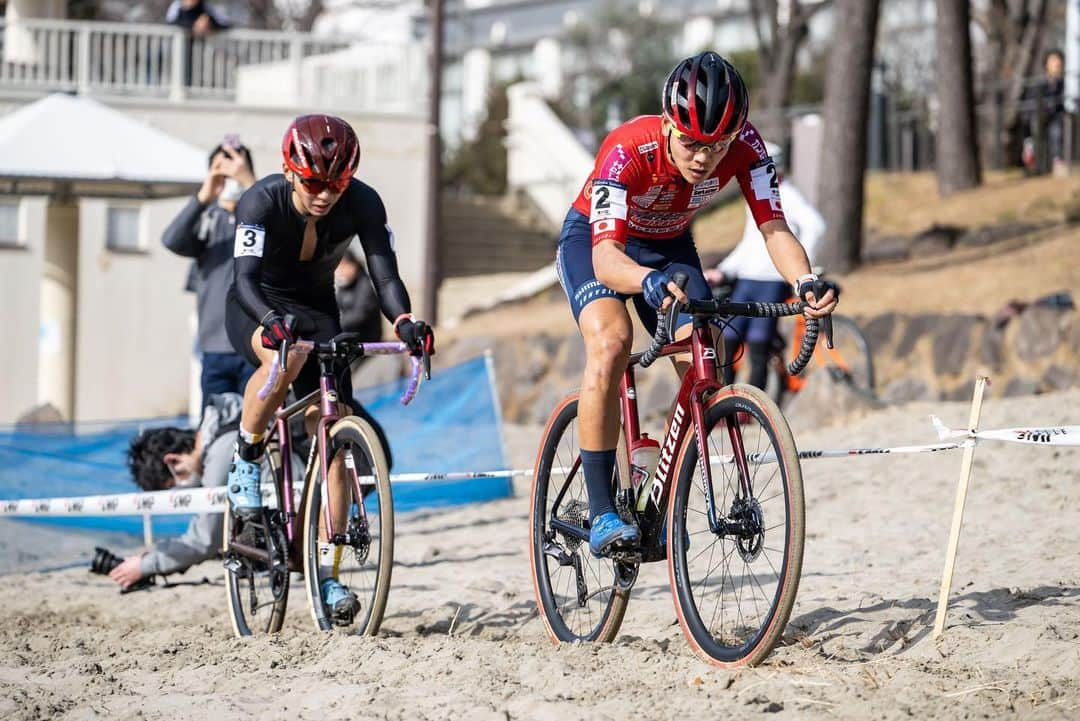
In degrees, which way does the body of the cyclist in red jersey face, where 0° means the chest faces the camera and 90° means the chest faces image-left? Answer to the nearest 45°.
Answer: approximately 315°

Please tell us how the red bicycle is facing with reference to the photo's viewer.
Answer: facing the viewer and to the right of the viewer

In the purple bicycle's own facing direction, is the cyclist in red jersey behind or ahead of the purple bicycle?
ahead

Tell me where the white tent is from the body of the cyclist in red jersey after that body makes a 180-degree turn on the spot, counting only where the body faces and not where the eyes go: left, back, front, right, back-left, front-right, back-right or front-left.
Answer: front

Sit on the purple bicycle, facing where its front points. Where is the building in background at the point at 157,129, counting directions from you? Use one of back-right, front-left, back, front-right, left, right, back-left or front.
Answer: back-left

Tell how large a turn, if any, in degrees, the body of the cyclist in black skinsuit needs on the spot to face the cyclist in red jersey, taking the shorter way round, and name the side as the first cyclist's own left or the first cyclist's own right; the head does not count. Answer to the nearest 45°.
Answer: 0° — they already face them

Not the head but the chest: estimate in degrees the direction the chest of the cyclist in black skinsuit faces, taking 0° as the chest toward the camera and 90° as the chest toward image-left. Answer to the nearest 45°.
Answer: approximately 315°

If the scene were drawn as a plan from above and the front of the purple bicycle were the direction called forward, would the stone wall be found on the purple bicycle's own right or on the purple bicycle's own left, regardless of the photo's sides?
on the purple bicycle's own left

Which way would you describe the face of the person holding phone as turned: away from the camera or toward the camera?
toward the camera

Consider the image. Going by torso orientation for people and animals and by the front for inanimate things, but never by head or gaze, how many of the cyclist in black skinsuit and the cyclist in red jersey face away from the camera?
0

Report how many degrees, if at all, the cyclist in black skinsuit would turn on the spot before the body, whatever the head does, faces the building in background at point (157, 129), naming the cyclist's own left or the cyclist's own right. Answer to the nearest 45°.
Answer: approximately 135° to the cyclist's own left

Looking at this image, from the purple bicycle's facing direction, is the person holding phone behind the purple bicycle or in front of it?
behind

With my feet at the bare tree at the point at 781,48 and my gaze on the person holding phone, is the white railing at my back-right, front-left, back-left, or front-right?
front-right
